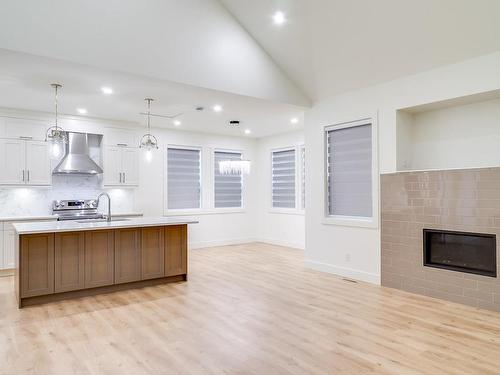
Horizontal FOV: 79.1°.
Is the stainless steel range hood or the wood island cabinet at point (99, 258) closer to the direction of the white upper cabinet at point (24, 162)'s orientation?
the wood island cabinet

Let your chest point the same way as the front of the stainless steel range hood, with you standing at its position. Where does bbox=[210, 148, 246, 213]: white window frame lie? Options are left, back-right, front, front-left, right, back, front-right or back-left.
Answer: left

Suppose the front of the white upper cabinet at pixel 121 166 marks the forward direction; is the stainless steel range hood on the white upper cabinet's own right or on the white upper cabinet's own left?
on the white upper cabinet's own right

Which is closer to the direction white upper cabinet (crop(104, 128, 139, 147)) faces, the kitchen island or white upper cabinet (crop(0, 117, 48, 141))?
the kitchen island

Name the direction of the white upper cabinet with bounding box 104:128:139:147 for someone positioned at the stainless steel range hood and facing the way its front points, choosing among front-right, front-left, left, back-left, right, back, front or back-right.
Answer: left

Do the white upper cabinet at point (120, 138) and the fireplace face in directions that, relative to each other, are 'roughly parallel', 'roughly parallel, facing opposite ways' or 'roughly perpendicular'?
roughly perpendicular

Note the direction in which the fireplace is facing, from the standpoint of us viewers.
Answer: facing the viewer and to the left of the viewer

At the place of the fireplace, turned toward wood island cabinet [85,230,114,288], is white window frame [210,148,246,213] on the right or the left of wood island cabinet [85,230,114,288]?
right

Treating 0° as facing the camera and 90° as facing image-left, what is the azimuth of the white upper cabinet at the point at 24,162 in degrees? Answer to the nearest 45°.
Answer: approximately 0°

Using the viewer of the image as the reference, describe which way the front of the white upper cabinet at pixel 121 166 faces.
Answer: facing the viewer

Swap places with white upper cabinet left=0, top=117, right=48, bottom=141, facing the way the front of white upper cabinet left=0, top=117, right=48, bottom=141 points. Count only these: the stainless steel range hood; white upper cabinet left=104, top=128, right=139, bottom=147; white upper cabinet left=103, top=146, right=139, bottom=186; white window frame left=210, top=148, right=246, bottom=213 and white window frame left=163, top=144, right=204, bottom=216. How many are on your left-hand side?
5

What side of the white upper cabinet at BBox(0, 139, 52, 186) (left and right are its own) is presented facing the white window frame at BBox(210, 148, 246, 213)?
left

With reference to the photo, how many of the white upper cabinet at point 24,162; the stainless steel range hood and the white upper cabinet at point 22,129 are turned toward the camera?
3
